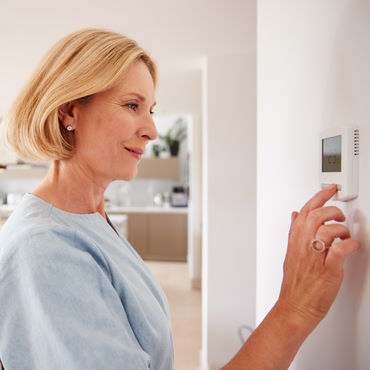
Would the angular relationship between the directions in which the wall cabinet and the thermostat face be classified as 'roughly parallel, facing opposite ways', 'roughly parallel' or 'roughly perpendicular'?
roughly perpendicular

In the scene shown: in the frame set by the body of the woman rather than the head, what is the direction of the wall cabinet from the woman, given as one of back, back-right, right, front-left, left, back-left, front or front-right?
left

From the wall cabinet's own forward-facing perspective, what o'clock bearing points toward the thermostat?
The thermostat is roughly at 12 o'clock from the wall cabinet.

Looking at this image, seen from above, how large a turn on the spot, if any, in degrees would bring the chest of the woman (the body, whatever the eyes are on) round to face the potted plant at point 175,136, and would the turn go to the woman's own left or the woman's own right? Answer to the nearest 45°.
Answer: approximately 90° to the woman's own left

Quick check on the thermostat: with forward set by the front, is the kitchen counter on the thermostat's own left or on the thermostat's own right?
on the thermostat's own right

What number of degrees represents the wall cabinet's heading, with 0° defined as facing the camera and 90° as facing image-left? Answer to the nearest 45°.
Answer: approximately 0°

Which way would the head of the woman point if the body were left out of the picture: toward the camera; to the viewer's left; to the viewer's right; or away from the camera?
to the viewer's right

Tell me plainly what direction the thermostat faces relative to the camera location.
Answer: facing the viewer and to the left of the viewer

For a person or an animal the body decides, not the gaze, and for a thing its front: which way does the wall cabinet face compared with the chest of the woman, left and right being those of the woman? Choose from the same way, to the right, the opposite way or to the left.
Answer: to the right

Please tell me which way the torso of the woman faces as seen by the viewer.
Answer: to the viewer's right

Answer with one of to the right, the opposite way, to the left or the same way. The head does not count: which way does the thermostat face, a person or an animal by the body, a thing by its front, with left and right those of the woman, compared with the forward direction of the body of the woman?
the opposite way

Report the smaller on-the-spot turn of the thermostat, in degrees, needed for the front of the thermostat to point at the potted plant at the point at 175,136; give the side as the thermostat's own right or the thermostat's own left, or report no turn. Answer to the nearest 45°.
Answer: approximately 90° to the thermostat's own right
